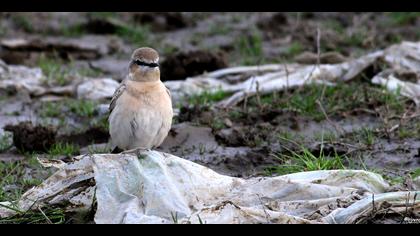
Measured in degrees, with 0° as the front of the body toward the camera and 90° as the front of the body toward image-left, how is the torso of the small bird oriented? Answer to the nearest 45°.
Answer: approximately 0°

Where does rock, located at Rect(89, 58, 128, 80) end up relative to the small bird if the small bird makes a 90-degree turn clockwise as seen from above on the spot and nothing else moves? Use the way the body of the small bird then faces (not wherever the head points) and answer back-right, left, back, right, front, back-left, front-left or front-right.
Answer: right

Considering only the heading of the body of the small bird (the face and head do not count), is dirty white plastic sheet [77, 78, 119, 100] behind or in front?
behind

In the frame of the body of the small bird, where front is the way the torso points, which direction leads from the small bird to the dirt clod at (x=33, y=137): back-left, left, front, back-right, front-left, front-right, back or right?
back-right
